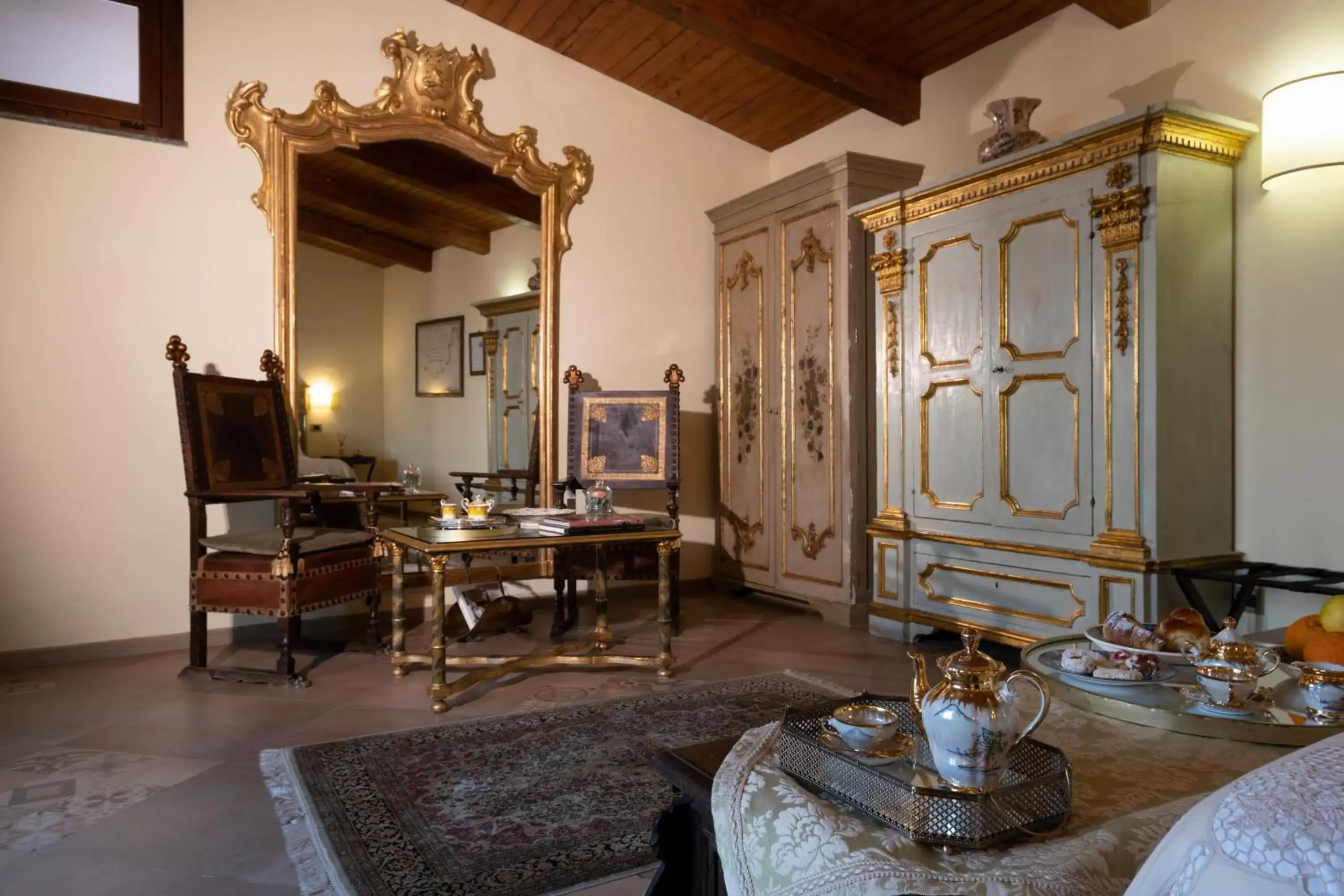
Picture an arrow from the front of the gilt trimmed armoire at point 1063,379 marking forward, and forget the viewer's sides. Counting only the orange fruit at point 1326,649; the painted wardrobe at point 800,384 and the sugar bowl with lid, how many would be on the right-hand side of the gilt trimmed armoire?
1

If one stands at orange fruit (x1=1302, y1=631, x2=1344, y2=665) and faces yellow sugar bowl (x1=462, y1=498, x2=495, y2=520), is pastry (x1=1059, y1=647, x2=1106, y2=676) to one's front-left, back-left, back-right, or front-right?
front-left

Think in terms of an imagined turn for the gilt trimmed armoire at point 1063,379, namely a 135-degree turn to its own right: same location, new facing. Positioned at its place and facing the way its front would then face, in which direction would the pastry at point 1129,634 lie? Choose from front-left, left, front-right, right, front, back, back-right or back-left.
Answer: back

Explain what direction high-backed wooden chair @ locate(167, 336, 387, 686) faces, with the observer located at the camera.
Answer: facing the viewer and to the right of the viewer

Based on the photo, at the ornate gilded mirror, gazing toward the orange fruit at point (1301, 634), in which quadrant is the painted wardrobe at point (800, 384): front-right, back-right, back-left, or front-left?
front-left

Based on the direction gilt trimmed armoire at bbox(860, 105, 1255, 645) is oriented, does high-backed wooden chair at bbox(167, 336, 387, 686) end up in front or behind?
in front

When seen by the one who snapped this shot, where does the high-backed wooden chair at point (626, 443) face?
facing the viewer

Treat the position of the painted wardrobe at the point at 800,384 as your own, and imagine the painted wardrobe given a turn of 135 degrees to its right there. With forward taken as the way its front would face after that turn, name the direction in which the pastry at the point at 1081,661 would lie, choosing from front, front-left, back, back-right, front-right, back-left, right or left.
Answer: back

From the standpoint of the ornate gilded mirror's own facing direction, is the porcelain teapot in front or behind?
in front

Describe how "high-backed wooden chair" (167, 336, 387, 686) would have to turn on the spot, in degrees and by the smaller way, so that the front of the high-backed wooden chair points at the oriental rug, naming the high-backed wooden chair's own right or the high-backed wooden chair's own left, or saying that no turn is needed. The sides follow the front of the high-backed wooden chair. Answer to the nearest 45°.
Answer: approximately 45° to the high-backed wooden chair's own right

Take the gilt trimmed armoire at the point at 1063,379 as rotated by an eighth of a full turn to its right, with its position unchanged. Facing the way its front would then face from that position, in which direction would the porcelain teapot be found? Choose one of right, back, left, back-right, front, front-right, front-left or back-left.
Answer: left

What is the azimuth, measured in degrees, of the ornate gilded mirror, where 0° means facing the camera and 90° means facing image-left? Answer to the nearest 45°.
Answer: approximately 315°

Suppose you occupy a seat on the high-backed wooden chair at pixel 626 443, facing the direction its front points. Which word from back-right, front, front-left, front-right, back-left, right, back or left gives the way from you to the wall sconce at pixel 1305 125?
front-left

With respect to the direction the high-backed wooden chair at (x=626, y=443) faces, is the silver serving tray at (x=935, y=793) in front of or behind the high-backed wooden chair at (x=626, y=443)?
in front

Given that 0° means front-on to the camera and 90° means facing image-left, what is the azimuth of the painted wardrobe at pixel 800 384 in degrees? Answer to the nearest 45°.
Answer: approximately 45°

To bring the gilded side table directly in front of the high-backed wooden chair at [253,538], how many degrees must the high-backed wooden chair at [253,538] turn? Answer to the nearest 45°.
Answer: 0° — it already faces it

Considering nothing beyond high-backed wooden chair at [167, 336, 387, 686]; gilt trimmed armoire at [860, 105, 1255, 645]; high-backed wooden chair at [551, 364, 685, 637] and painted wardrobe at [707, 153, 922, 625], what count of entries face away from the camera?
0
